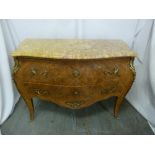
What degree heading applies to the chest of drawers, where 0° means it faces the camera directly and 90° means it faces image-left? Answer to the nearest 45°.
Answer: approximately 0°
